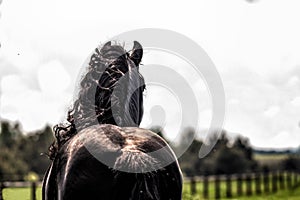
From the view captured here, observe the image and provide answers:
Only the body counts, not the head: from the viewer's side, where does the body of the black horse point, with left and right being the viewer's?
facing away from the viewer

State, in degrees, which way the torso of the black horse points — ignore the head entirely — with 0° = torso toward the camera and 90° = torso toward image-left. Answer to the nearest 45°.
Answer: approximately 180°
